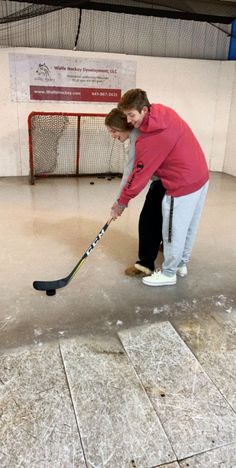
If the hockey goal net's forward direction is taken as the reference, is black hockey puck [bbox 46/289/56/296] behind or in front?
in front

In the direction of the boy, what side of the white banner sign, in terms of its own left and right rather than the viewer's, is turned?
front

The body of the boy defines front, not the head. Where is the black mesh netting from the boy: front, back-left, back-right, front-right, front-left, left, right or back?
right

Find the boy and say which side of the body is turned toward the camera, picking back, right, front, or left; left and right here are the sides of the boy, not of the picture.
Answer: left

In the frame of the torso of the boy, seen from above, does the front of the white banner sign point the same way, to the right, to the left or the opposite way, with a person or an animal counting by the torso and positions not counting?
to the left

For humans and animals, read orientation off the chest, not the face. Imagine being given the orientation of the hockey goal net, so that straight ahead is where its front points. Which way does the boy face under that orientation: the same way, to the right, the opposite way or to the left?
to the right

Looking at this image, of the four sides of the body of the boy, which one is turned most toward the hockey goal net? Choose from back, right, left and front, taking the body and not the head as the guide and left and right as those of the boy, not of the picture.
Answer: right

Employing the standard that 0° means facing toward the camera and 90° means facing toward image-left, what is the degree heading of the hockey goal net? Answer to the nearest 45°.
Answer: approximately 0°

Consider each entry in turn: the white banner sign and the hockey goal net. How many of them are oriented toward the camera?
2

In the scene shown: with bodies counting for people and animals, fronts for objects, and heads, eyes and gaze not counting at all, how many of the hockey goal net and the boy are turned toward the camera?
1

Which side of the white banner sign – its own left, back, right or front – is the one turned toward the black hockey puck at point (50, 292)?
front
